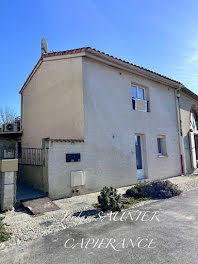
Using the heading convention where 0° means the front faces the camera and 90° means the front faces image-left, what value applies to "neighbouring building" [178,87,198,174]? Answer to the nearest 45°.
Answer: approximately 315°

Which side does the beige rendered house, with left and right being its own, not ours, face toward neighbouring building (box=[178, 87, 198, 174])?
left

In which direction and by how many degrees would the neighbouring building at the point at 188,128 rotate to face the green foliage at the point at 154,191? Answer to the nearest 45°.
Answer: approximately 45° to its right

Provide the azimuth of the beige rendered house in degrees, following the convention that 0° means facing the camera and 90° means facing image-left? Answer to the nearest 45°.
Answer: approximately 315°

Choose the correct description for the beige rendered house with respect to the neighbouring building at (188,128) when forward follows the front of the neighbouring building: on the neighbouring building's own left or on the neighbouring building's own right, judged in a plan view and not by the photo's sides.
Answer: on the neighbouring building's own right
